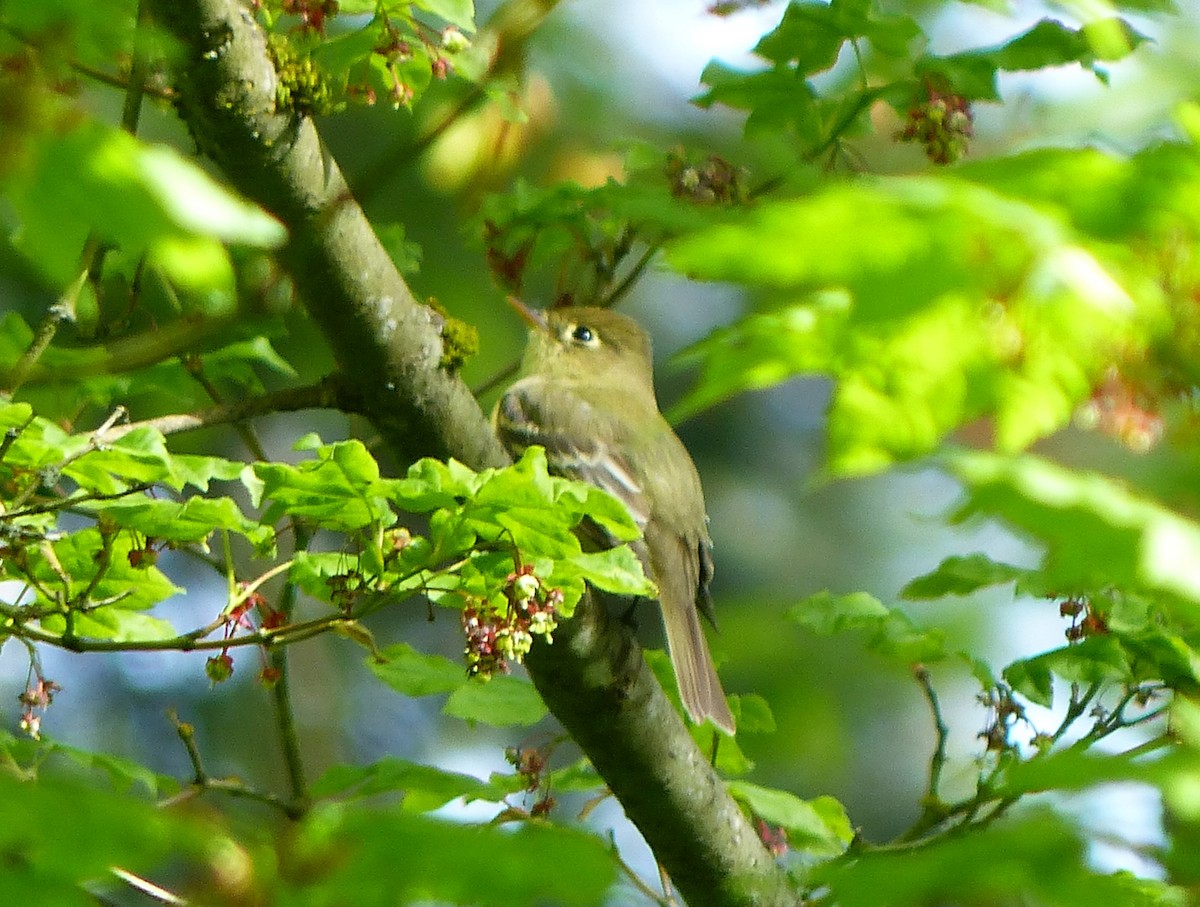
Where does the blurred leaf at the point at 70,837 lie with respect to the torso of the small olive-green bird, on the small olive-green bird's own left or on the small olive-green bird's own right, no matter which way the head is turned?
on the small olive-green bird's own left

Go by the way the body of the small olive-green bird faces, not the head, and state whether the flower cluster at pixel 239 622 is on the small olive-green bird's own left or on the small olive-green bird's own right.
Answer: on the small olive-green bird's own left

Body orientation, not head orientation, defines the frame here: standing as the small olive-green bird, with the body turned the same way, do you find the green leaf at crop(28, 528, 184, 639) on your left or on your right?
on your left

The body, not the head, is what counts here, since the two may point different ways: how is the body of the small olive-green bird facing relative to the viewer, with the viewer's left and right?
facing away from the viewer and to the left of the viewer

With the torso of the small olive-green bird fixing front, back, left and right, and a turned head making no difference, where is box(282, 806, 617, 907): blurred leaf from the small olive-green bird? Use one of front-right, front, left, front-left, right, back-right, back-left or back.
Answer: back-left

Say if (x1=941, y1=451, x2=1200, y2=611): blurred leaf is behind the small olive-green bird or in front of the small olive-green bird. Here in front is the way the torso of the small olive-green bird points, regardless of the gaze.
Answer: behind

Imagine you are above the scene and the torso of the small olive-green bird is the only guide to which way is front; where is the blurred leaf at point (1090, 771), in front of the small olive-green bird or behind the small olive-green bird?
behind
